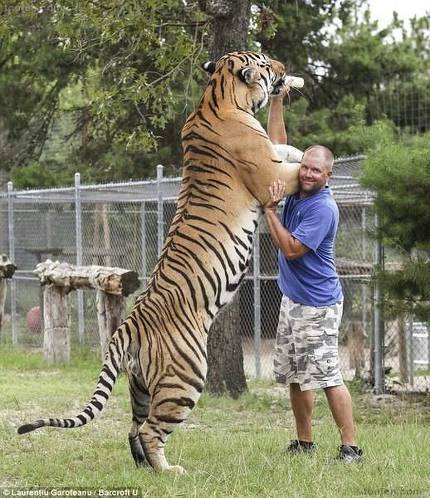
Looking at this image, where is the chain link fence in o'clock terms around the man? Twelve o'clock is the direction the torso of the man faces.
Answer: The chain link fence is roughly at 4 o'clock from the man.

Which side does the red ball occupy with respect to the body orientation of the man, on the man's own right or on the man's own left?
on the man's own right

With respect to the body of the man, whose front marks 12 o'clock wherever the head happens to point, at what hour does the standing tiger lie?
The standing tiger is roughly at 1 o'clock from the man.

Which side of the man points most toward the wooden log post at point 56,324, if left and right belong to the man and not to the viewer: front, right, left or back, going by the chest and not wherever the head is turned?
right

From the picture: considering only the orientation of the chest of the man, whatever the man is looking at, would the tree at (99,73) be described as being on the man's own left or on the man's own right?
on the man's own right

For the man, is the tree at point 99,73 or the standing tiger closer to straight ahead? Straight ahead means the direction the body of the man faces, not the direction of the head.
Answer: the standing tiger

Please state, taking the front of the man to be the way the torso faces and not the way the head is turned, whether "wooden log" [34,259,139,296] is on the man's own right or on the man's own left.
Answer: on the man's own right

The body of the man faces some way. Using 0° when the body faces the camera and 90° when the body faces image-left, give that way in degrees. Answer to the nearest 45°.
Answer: approximately 45°
